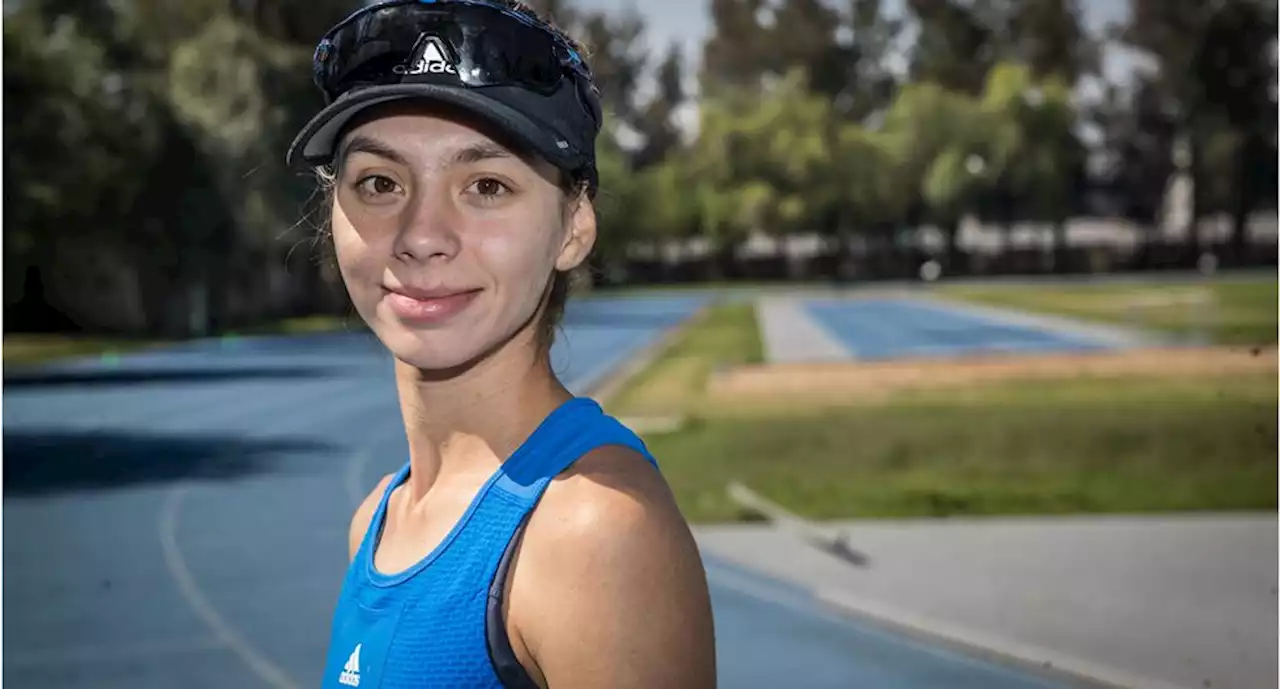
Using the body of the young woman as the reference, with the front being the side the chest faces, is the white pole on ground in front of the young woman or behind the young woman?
behind

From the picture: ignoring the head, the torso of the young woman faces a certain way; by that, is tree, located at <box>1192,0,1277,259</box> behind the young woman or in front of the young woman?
behind

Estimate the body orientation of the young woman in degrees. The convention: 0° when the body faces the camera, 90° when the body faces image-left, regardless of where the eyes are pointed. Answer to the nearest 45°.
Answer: approximately 45°

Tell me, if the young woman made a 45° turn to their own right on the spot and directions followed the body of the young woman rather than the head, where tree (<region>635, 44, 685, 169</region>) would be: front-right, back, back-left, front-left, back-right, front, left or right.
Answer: right

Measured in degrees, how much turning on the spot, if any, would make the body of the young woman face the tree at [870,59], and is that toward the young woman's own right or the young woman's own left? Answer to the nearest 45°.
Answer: approximately 135° to the young woman's own right

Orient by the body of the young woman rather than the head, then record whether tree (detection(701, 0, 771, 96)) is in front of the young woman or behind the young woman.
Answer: behind
